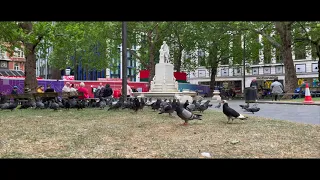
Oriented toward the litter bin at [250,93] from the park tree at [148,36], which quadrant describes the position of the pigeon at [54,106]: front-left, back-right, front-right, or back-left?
front-right

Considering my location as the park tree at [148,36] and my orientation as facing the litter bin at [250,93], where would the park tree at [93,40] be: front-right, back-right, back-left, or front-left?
back-right

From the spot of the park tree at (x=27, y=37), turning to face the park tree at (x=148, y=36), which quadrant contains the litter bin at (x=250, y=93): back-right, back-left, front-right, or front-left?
front-right
